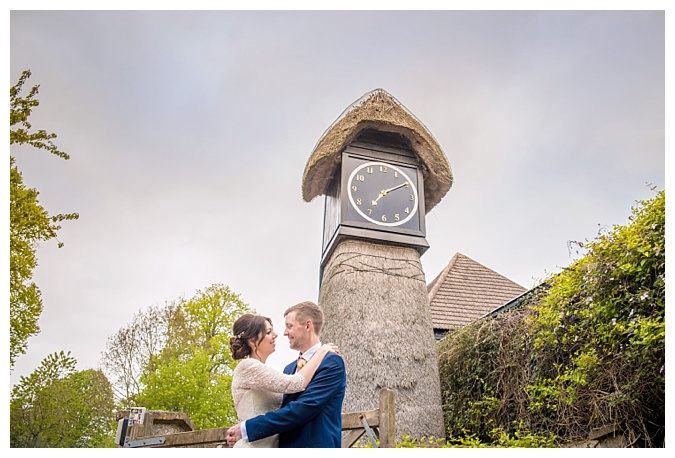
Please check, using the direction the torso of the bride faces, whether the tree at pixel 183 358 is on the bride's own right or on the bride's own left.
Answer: on the bride's own left

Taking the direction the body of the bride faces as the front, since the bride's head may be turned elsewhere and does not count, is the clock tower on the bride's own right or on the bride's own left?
on the bride's own left

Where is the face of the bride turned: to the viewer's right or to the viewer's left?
to the viewer's right

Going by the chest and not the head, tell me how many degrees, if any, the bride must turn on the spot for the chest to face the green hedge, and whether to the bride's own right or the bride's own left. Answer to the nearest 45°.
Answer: approximately 45° to the bride's own left

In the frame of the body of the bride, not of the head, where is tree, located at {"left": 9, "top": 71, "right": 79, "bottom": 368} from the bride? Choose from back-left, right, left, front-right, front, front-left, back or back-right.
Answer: back-left

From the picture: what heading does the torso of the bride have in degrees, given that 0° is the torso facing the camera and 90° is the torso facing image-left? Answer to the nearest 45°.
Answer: approximately 270°

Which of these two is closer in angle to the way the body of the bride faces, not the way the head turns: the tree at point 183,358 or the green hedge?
the green hedge

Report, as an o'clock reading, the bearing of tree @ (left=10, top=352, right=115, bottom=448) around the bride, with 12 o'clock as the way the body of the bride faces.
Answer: The tree is roughly at 8 o'clock from the bride.

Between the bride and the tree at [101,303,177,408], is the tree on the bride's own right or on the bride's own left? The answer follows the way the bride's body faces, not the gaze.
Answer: on the bride's own left
